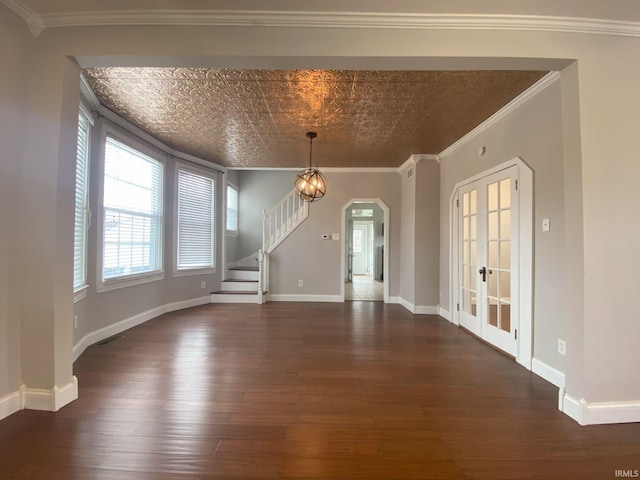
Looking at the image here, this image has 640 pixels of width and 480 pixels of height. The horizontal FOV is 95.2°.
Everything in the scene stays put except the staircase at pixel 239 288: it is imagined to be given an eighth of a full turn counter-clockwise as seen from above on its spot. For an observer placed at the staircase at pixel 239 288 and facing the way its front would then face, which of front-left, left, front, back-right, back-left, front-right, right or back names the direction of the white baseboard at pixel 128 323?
right

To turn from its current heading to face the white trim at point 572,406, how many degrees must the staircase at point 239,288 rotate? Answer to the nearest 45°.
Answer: approximately 45° to its left

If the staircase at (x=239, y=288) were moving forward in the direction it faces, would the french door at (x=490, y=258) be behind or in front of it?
in front

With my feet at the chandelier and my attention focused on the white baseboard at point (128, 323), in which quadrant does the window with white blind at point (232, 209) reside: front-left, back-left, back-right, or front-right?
front-right

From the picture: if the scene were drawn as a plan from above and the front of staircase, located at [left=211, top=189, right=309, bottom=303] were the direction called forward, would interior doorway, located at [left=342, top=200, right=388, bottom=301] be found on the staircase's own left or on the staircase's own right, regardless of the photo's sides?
on the staircase's own left

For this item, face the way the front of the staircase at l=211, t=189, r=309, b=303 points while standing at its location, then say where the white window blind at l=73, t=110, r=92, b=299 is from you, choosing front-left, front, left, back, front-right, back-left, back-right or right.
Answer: front-right

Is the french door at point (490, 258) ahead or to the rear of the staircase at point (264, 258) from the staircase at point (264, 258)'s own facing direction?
ahead

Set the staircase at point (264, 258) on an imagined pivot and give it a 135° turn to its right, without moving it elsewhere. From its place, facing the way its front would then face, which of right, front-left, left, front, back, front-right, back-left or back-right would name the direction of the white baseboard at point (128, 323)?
left

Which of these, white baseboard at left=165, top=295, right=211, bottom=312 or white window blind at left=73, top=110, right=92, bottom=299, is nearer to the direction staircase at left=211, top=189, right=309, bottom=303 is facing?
the white window blind

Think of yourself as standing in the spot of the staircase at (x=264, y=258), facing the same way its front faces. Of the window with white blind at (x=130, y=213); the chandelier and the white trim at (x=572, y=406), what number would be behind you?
0

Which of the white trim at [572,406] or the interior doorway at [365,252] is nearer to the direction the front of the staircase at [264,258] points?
the white trim

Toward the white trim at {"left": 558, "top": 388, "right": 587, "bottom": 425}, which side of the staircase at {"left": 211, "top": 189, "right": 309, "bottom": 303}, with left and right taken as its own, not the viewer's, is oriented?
front

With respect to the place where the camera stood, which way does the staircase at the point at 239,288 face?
facing the viewer

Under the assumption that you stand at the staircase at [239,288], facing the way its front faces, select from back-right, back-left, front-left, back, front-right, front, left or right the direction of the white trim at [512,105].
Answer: front-left

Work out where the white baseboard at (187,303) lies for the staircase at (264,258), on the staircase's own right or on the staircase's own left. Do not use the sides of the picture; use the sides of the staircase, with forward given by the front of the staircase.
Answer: on the staircase's own right

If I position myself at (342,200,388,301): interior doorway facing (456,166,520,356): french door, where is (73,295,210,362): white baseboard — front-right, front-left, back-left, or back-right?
front-right
